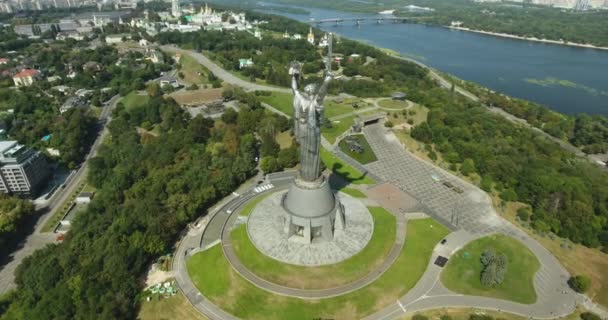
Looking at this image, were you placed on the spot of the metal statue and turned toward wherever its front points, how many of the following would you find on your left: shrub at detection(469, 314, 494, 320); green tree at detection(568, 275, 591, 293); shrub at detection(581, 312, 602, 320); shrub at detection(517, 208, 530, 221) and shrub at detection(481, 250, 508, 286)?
0

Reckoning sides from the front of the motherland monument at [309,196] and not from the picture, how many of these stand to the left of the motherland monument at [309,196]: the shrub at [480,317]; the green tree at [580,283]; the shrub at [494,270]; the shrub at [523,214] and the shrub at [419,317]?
0

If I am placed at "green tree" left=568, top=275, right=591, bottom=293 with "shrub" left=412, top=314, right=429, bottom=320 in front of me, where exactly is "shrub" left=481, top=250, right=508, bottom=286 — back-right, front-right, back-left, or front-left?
front-right

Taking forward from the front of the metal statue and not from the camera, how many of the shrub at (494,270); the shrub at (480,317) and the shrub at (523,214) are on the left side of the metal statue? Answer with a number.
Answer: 0

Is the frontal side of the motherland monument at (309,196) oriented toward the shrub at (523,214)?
no

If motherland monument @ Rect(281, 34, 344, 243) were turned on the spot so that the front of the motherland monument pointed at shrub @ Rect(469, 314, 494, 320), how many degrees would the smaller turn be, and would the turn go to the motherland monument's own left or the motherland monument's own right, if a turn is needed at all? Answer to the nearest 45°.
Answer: approximately 135° to the motherland monument's own right

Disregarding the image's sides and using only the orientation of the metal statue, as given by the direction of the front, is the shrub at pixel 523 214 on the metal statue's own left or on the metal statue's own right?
on the metal statue's own right

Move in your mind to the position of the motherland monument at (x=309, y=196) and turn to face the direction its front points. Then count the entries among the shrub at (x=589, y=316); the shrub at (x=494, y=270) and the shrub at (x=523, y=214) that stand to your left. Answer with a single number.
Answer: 0

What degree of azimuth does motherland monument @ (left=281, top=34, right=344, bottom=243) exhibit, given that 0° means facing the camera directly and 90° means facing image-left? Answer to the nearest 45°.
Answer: approximately 180°

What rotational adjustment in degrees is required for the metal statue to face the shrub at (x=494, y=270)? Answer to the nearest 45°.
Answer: approximately 90° to its right

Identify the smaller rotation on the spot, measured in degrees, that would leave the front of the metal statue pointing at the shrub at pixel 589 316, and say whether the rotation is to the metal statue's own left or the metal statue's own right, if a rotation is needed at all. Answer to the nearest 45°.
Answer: approximately 90° to the metal statue's own right

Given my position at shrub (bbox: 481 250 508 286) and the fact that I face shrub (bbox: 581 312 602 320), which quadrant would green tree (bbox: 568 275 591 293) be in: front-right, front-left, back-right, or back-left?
front-left

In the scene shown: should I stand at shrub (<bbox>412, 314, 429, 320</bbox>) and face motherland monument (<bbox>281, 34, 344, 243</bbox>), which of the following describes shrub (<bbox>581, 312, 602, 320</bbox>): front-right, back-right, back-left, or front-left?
back-right

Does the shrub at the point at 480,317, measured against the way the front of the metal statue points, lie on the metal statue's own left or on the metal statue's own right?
on the metal statue's own right

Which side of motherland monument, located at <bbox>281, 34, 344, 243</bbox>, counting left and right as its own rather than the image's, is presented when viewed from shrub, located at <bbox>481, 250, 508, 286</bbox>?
right

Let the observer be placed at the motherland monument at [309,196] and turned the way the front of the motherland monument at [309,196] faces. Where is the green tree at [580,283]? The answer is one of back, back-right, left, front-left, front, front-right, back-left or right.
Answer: right

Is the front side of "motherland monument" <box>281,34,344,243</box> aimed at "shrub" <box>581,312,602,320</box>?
no
